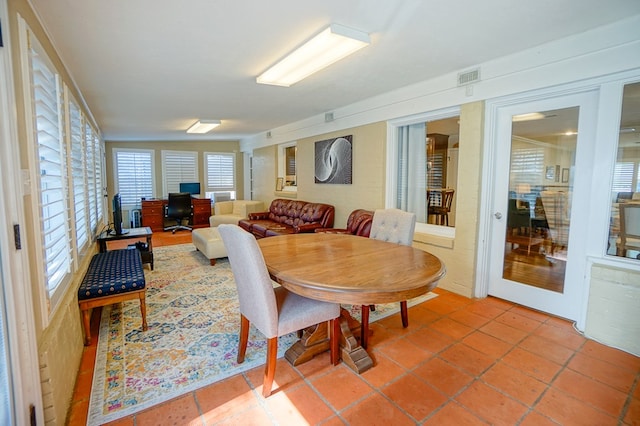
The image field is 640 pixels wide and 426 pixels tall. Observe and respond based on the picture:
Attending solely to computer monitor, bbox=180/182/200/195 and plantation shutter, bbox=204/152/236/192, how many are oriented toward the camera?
2

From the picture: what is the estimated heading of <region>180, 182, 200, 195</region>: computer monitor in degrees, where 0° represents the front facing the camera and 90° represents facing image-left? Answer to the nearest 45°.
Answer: approximately 0°

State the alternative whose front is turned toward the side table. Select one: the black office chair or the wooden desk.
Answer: the wooden desk

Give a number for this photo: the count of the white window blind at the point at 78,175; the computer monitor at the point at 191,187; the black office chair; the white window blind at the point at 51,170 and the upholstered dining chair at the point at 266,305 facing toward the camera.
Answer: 1

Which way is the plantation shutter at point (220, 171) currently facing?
toward the camera

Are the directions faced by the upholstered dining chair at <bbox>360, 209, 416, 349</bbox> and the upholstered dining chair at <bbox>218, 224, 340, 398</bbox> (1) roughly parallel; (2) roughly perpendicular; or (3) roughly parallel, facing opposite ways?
roughly parallel, facing opposite ways

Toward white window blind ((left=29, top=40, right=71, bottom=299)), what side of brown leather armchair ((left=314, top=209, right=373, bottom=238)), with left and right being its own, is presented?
front

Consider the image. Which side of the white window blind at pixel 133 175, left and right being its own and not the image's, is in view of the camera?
front

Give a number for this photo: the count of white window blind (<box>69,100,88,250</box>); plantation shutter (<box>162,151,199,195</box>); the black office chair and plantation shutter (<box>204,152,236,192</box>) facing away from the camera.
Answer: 1

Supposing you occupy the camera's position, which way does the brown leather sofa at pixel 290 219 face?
facing the viewer and to the left of the viewer

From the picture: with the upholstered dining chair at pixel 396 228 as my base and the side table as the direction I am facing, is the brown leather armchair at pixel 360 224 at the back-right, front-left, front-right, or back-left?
front-right

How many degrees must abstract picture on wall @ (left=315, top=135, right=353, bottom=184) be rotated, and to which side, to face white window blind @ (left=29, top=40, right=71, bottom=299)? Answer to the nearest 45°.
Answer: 0° — it already faces it

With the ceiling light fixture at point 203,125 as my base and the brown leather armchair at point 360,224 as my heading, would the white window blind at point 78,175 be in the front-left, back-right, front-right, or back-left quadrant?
front-right

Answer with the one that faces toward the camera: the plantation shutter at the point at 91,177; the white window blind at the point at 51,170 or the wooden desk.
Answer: the wooden desk

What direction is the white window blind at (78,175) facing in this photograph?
to the viewer's right

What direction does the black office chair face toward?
away from the camera

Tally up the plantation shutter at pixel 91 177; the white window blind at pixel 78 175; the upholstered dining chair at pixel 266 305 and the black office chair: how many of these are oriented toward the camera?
0
